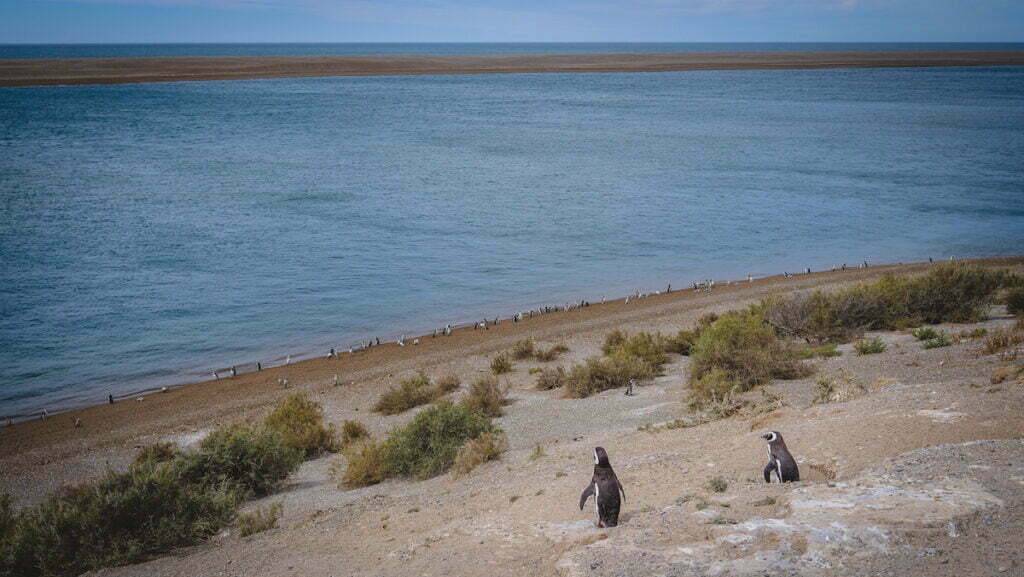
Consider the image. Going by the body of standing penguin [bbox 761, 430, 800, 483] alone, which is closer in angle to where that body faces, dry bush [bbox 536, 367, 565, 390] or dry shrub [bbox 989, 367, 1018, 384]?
the dry bush

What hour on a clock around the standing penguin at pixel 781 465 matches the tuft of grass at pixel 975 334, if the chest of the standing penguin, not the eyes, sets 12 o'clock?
The tuft of grass is roughly at 4 o'clock from the standing penguin.

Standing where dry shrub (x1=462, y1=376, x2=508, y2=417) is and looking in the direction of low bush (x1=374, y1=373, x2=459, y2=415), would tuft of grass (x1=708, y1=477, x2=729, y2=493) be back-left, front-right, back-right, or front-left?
back-left

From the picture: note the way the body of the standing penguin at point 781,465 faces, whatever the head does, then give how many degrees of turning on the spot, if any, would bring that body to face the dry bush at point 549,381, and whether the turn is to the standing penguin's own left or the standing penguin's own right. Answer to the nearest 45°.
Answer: approximately 45° to the standing penguin's own right

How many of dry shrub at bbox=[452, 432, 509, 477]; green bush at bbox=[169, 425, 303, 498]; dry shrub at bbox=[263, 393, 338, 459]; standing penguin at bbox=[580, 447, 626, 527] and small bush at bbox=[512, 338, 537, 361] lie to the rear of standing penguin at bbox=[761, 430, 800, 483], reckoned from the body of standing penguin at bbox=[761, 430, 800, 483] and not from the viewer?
0

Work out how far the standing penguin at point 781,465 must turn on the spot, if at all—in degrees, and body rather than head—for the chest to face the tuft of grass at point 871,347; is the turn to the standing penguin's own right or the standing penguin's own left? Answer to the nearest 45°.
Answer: approximately 90° to the standing penguin's own right

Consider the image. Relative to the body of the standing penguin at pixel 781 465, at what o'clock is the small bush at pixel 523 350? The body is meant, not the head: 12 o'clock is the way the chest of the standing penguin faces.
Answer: The small bush is roughly at 2 o'clock from the standing penguin.

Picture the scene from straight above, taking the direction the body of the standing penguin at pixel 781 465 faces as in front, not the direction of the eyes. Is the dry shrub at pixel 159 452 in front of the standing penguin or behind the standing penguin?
in front

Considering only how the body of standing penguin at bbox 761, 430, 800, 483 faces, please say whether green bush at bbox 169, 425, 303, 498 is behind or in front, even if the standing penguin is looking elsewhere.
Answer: in front

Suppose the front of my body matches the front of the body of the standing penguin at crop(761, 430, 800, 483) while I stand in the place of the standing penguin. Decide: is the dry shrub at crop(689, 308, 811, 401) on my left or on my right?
on my right

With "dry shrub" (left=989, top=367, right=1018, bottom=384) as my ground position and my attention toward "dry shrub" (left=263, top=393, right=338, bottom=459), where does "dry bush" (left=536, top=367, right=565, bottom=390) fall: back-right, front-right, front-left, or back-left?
front-right

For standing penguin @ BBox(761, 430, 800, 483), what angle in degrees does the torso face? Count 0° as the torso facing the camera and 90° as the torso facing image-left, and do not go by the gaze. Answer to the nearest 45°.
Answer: approximately 90°

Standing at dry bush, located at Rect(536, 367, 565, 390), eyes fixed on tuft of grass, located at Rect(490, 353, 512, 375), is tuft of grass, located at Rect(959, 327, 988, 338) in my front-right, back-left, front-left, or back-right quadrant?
back-right

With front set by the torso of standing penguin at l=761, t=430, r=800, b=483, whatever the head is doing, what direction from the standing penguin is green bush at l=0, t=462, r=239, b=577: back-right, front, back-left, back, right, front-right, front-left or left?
front

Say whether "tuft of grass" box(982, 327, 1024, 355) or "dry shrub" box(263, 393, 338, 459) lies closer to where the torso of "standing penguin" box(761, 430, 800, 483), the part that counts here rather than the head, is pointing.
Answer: the dry shrub

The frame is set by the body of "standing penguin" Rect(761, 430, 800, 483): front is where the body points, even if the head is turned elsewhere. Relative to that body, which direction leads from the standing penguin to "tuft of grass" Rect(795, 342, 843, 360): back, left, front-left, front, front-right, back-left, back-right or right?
right
